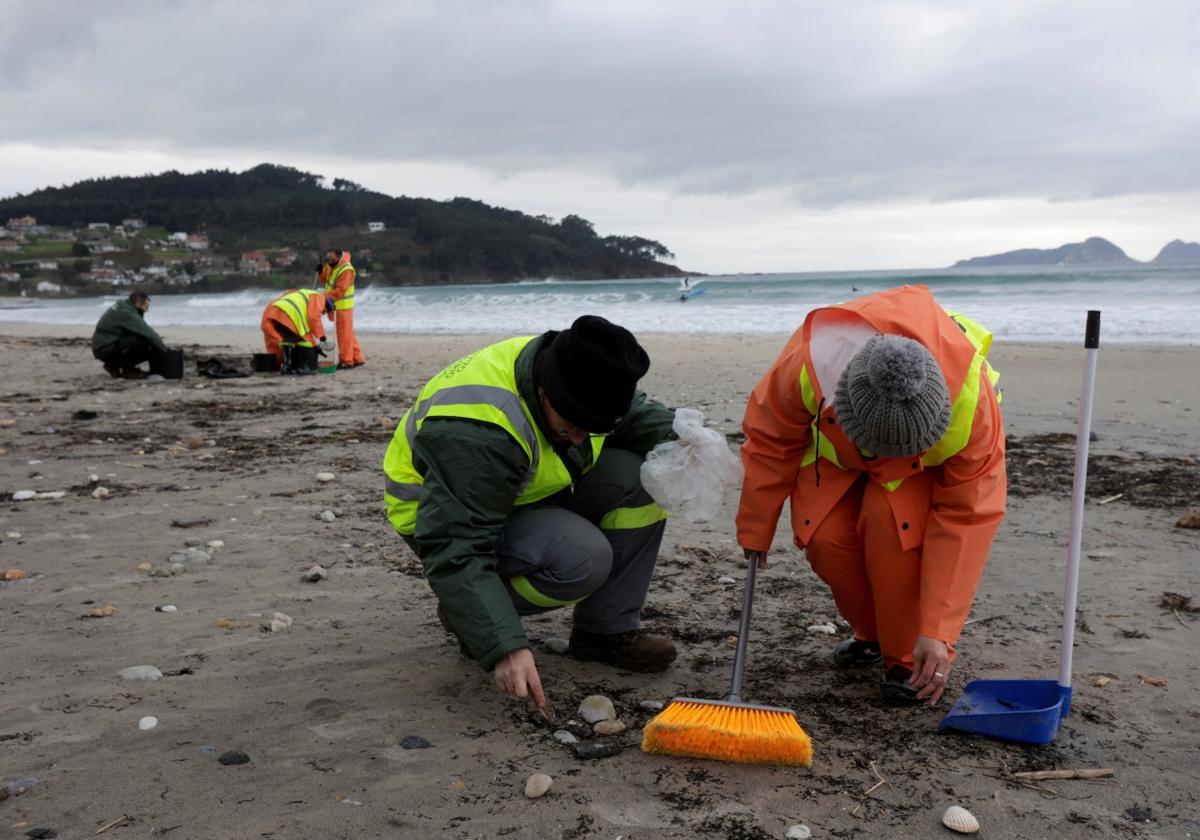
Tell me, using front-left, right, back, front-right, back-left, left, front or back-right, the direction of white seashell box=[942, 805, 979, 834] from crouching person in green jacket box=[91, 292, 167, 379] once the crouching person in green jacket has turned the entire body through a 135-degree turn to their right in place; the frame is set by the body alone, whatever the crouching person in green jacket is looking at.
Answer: front-left

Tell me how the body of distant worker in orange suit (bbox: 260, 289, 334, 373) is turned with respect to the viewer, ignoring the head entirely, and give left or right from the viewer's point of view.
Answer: facing to the right of the viewer

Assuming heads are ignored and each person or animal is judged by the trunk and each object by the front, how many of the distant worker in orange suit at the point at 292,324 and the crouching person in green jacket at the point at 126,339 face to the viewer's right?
2

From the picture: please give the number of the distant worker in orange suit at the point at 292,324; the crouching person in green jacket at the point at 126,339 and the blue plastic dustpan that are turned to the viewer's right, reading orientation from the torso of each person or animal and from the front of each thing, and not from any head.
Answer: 2

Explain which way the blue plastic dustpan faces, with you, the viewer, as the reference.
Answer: facing to the left of the viewer

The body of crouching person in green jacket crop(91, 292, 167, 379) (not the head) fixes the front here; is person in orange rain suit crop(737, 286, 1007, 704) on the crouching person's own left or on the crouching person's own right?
on the crouching person's own right

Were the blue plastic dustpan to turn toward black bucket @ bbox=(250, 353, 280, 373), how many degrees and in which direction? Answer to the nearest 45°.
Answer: approximately 45° to its right

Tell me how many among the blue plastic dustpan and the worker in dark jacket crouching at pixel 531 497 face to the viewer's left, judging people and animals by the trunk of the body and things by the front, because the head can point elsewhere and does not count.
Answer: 1

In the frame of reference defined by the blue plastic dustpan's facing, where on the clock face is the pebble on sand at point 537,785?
The pebble on sand is roughly at 11 o'clock from the blue plastic dustpan.

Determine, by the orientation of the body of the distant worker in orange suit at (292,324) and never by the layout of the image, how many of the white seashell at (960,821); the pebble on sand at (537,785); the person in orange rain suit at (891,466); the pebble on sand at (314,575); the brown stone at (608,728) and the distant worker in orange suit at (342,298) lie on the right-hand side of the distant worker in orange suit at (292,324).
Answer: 5

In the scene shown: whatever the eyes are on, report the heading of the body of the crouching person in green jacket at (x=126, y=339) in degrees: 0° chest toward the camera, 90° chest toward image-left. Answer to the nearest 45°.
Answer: approximately 270°

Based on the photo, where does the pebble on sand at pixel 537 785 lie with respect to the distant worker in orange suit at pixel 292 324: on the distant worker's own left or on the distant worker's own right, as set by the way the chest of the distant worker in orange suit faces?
on the distant worker's own right

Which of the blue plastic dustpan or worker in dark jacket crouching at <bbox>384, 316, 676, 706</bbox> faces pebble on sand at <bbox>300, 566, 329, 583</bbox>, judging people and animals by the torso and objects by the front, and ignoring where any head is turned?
the blue plastic dustpan

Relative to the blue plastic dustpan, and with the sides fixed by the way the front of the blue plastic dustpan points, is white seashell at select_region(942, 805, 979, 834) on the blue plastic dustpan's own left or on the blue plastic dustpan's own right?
on the blue plastic dustpan's own left
